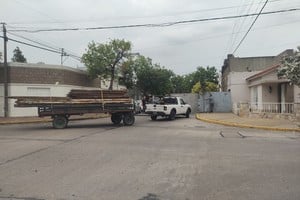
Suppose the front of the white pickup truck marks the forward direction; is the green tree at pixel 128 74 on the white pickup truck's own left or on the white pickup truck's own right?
on the white pickup truck's own left

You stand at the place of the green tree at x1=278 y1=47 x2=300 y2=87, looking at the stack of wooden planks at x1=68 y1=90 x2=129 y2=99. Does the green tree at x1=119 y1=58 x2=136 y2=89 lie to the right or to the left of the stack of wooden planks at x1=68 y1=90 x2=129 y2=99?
right

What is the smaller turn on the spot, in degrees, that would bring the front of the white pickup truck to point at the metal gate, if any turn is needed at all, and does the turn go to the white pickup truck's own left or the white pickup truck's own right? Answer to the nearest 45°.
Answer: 0° — it already faces it

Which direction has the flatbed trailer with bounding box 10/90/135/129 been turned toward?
to the viewer's right

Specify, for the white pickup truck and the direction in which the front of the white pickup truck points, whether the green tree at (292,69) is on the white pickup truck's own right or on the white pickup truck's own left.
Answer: on the white pickup truck's own right

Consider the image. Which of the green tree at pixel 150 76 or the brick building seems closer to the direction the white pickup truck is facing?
the green tree

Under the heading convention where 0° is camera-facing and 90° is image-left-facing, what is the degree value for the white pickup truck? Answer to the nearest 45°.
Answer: approximately 225°

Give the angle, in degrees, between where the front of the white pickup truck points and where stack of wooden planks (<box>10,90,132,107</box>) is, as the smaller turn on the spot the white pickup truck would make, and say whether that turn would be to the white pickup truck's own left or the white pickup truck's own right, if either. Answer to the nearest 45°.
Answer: approximately 180°

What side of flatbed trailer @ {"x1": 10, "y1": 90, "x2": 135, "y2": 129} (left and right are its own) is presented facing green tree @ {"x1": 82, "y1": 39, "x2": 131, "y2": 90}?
left
